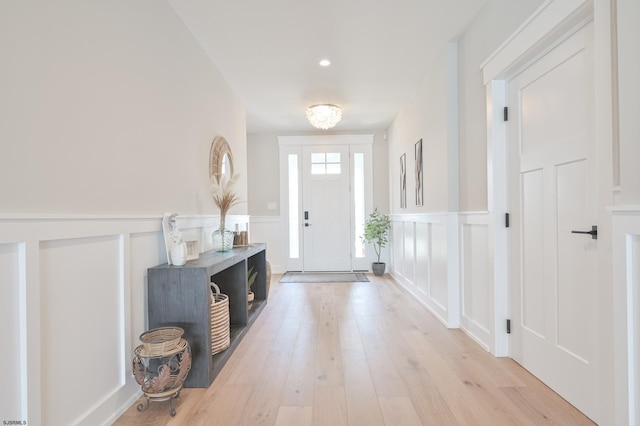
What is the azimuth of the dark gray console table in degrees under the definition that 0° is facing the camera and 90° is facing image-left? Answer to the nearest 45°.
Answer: approximately 270°

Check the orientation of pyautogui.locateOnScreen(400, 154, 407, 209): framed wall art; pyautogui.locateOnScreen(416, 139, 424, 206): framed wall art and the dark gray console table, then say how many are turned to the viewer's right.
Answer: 1

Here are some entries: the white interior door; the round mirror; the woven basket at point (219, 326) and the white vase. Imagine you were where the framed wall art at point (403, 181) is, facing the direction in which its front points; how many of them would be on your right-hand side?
0

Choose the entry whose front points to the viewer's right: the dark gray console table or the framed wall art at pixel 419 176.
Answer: the dark gray console table

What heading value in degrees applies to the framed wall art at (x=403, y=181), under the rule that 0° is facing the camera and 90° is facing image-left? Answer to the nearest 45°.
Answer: approximately 90°

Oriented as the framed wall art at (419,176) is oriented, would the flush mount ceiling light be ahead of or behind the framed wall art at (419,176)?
ahead

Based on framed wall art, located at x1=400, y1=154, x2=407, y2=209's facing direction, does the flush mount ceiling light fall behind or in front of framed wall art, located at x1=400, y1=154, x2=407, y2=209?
in front

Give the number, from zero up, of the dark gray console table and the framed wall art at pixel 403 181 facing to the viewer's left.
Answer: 1

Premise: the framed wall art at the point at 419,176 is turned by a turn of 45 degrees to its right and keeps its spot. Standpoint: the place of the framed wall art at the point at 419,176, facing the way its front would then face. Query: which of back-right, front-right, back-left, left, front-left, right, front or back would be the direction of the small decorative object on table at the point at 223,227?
left

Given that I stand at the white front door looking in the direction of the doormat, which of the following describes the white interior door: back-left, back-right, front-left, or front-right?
front-left

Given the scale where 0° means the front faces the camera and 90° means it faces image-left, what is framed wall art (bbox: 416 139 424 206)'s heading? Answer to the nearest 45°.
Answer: approximately 90°

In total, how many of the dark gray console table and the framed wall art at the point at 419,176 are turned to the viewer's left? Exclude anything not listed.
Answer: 1

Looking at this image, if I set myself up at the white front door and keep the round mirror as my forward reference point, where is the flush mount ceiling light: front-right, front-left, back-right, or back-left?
front-left

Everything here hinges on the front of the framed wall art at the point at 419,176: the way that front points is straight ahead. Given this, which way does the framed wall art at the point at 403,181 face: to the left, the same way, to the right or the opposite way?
the same way
